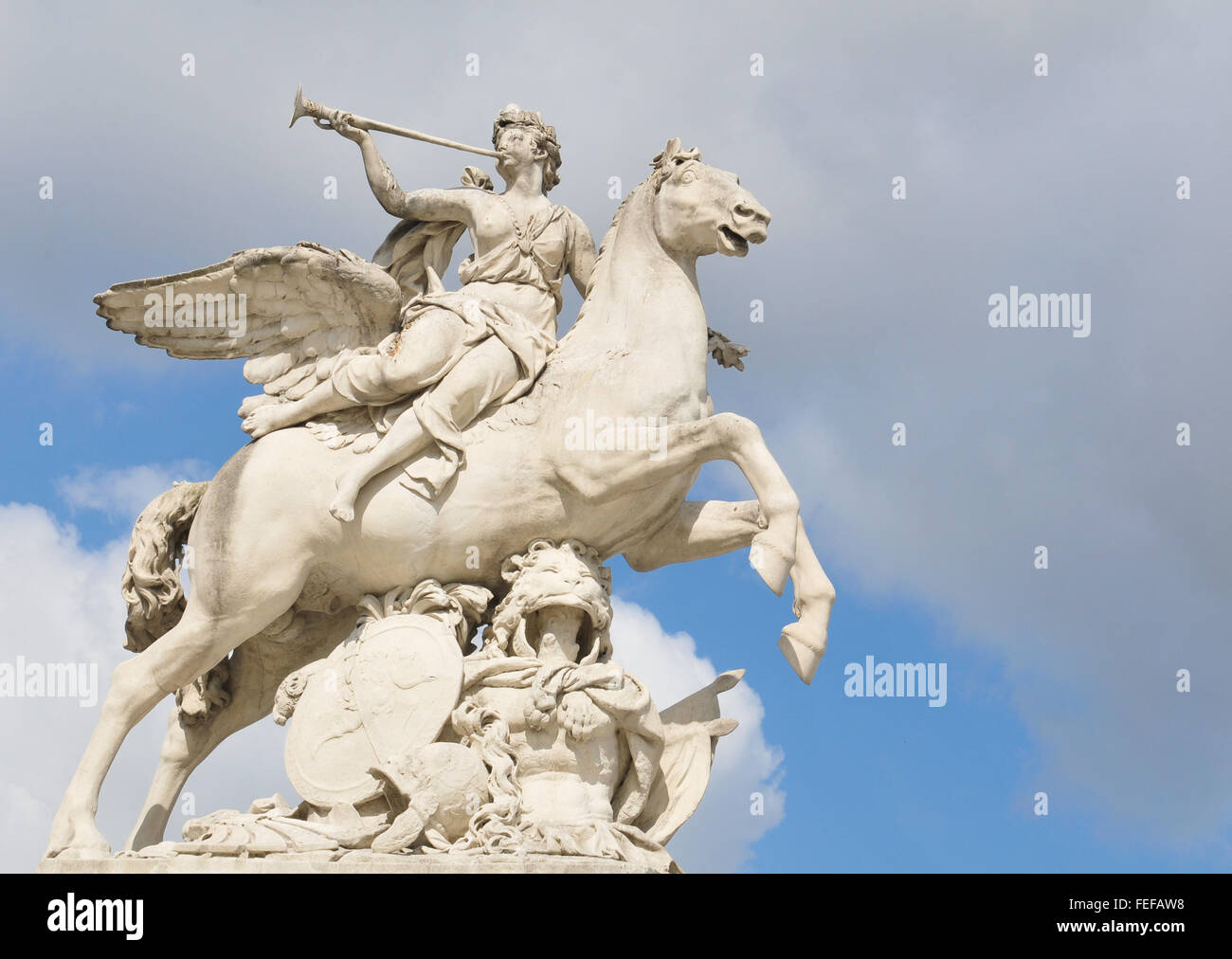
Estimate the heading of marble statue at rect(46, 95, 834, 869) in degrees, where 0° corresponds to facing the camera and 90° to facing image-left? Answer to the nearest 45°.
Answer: approximately 270°
